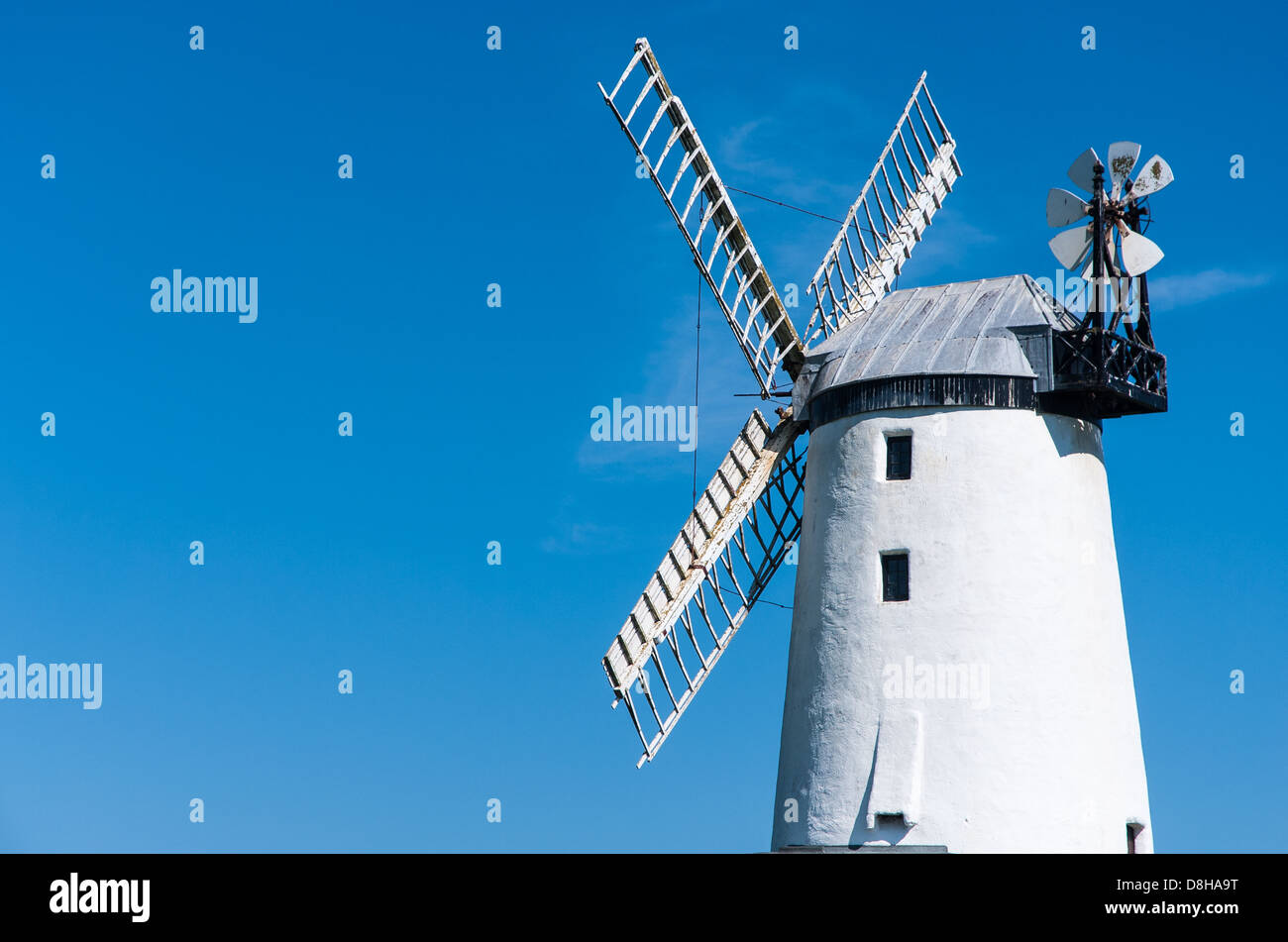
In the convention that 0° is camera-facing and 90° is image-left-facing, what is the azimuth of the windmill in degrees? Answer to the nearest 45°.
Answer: approximately 135°
